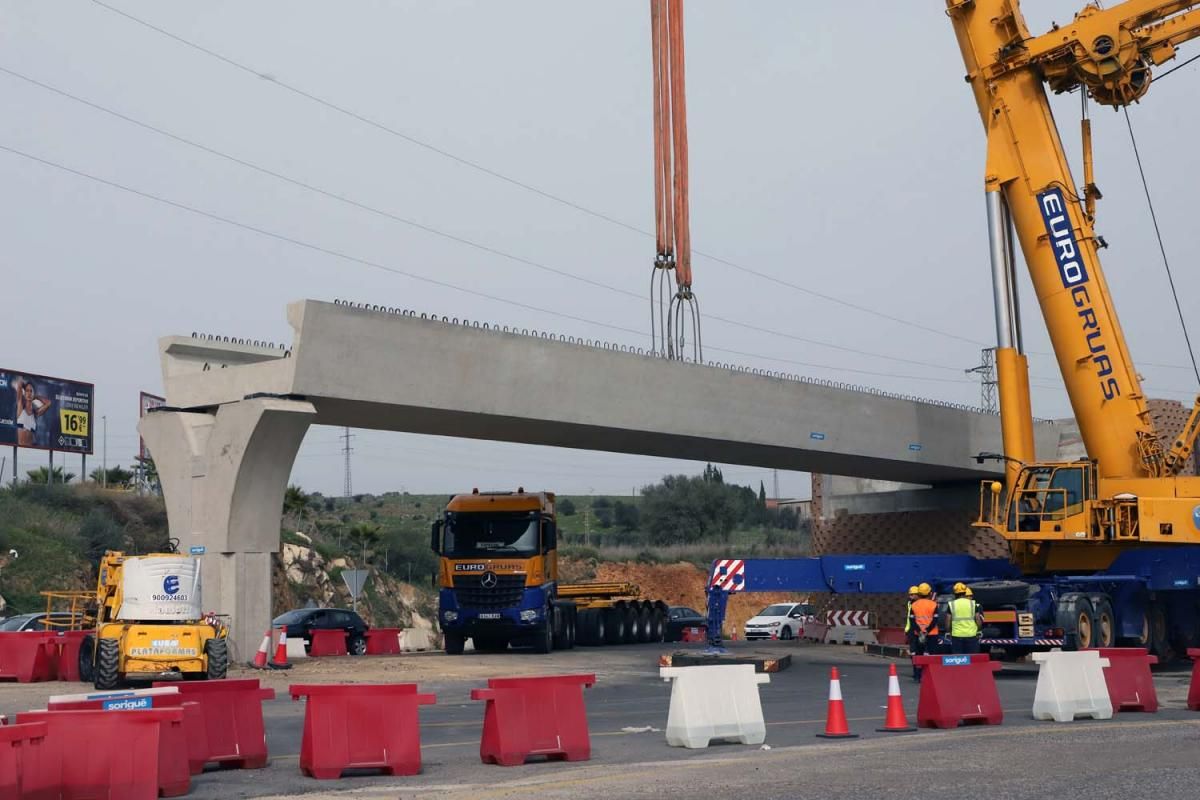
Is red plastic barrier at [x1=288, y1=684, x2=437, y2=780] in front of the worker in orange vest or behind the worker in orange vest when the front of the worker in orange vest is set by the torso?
behind

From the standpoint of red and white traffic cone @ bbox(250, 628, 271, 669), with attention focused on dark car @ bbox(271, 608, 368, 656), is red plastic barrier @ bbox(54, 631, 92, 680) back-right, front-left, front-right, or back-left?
back-left

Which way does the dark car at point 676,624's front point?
to the viewer's left

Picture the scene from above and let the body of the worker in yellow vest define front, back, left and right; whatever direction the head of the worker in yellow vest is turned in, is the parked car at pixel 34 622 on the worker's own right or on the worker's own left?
on the worker's own left

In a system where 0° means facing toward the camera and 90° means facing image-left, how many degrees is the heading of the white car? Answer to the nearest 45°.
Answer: approximately 45°

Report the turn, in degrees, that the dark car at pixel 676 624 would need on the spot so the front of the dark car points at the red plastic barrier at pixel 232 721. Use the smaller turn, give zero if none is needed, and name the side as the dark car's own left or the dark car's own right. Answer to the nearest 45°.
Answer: approximately 90° to the dark car's own left

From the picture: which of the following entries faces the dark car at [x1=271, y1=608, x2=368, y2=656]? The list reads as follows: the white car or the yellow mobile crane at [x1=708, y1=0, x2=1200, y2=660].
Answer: the white car

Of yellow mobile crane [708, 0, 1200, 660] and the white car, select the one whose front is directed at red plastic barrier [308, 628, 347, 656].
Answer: the white car

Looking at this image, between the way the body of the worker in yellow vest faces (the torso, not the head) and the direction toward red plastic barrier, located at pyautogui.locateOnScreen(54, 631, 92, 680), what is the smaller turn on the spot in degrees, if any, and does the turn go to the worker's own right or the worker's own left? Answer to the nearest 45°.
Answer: approximately 90° to the worker's own left
